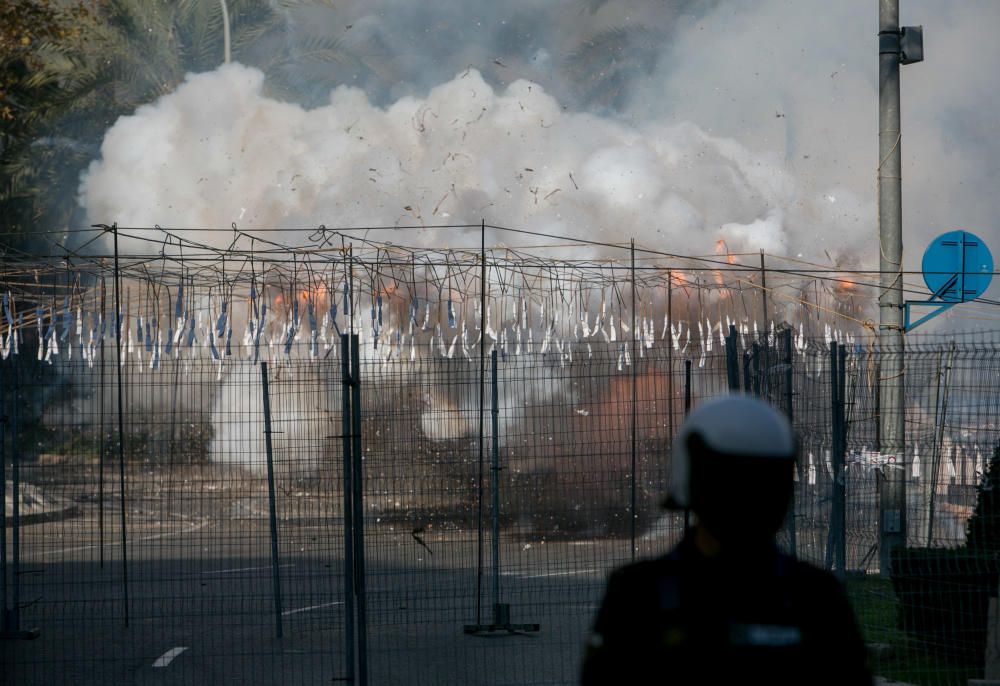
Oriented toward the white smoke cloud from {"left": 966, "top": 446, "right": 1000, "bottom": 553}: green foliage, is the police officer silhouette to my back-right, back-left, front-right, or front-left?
back-left

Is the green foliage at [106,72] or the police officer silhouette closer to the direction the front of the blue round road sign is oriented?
the green foliage

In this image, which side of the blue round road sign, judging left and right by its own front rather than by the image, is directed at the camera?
back

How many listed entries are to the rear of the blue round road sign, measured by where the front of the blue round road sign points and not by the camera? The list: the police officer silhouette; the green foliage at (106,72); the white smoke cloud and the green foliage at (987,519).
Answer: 2

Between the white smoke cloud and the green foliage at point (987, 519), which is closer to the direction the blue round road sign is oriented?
the white smoke cloud

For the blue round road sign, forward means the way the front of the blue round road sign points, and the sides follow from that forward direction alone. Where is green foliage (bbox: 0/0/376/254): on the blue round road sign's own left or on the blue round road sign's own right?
on the blue round road sign's own left

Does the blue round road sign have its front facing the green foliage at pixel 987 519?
no

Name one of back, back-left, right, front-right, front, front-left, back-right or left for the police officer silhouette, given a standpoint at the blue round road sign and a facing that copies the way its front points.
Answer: back
